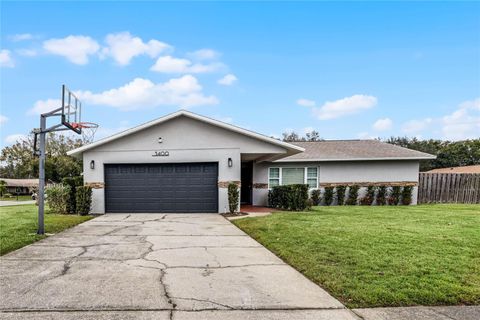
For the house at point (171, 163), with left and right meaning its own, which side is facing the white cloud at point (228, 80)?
back

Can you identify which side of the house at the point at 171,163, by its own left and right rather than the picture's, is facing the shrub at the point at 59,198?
right

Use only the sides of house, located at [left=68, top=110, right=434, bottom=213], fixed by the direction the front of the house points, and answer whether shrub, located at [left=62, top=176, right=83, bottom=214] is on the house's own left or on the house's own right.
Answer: on the house's own right

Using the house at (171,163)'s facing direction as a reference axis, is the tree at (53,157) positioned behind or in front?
behind

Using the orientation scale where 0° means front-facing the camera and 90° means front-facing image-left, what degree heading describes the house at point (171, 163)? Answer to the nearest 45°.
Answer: approximately 0°

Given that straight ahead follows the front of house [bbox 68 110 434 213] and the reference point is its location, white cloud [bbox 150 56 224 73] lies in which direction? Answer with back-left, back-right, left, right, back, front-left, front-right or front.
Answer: back

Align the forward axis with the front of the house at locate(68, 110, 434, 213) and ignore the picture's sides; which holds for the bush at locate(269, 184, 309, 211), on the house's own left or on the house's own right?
on the house's own left

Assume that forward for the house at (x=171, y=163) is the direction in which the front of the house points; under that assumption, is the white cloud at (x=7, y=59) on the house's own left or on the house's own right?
on the house's own right

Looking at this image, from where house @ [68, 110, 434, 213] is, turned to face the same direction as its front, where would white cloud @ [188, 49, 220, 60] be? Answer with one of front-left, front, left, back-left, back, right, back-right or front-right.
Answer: back
